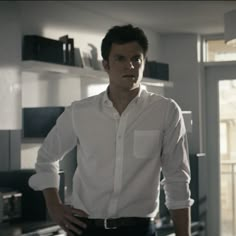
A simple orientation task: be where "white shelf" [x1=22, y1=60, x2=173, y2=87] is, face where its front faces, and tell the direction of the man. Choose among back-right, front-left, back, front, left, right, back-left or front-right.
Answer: front-right

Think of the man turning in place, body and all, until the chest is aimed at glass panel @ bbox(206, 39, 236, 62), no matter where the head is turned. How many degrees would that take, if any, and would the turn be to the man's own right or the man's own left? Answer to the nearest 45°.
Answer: approximately 180°

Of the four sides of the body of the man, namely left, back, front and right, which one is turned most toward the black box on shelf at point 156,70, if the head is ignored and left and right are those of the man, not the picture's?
back

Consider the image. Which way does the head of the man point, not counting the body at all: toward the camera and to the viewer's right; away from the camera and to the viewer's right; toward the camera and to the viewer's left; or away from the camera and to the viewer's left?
toward the camera and to the viewer's right

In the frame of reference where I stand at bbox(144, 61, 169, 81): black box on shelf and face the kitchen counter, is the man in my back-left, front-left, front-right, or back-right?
front-left

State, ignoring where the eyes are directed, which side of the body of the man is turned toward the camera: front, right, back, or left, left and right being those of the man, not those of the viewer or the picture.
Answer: front

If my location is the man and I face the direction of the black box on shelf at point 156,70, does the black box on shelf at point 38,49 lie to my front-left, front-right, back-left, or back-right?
front-left

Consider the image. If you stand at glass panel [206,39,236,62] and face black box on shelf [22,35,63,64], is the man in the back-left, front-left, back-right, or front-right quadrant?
front-left

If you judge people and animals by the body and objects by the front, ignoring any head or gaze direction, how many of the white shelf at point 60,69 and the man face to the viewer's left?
0

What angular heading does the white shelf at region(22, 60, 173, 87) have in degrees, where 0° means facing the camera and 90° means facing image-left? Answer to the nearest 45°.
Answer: approximately 315°
